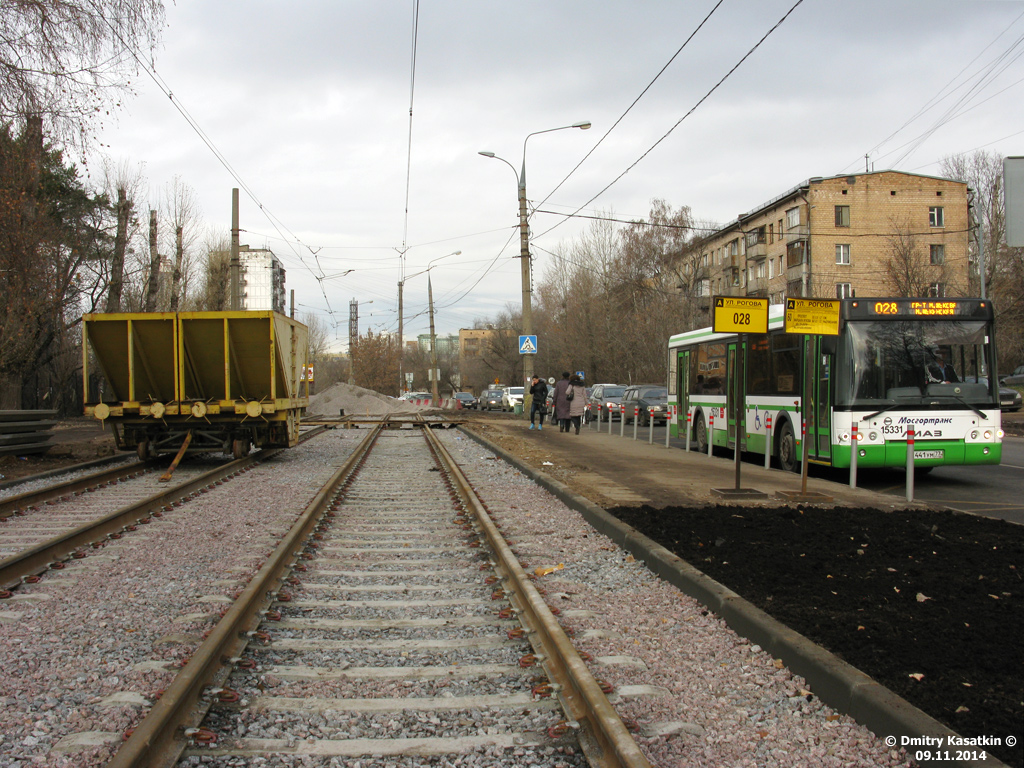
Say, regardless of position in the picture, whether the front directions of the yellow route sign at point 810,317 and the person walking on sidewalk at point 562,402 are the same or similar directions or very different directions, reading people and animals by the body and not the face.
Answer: very different directions

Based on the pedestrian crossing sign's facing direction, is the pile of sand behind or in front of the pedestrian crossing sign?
behind

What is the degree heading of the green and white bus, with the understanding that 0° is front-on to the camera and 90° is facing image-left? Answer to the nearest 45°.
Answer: approximately 315°

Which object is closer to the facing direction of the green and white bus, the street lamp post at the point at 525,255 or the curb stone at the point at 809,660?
the curb stone

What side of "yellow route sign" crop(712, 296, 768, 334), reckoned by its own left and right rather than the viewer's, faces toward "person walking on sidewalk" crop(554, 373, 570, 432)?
back

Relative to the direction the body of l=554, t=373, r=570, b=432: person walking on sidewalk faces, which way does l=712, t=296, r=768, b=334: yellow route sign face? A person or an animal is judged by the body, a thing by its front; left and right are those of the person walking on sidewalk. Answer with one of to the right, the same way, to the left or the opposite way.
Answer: the opposite way

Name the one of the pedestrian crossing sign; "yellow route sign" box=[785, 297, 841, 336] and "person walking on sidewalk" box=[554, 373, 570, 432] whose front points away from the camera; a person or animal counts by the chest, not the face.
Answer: the person walking on sidewalk

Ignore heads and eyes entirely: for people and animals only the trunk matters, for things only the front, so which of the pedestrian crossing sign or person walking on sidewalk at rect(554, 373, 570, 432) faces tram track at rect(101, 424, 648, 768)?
the pedestrian crossing sign

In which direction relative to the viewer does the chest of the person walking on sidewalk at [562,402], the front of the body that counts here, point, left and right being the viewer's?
facing away from the viewer

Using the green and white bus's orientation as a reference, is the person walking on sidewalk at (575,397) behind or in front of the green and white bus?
behind

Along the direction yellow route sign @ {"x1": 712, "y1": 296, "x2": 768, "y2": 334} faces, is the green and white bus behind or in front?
behind

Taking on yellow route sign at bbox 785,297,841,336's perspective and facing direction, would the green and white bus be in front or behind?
behind
